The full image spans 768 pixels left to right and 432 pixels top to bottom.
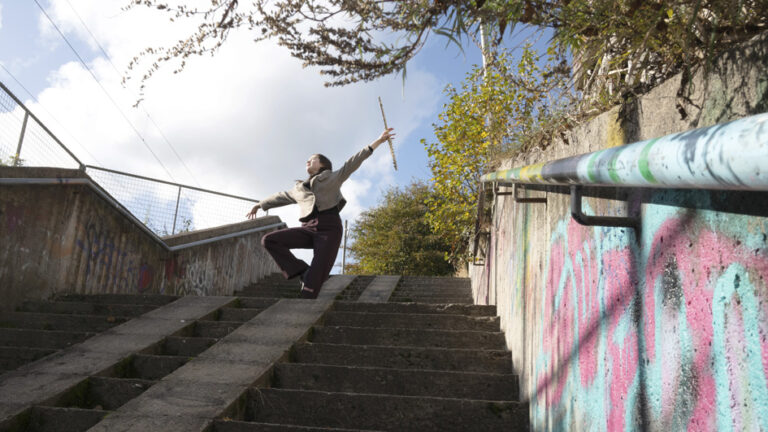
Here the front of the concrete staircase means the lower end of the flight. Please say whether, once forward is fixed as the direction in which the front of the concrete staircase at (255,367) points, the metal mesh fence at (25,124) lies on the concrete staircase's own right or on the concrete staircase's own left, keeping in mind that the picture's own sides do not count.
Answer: on the concrete staircase's own right

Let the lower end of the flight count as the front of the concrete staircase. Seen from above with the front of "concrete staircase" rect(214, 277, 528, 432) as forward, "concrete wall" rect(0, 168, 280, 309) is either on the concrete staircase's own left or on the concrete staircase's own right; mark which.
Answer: on the concrete staircase's own right

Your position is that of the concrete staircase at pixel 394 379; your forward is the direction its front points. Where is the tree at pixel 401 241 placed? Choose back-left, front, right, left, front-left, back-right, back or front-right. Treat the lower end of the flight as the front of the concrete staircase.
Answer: back

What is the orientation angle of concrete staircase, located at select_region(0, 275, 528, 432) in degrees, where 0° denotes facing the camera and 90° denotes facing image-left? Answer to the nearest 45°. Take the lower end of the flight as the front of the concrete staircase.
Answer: approximately 0°

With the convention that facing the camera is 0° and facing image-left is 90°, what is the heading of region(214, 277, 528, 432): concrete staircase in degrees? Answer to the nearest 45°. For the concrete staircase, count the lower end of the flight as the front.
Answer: approximately 0°

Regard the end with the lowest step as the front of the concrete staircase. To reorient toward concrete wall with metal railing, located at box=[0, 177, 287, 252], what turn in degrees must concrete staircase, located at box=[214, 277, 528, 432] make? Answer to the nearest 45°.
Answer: approximately 135° to its right
